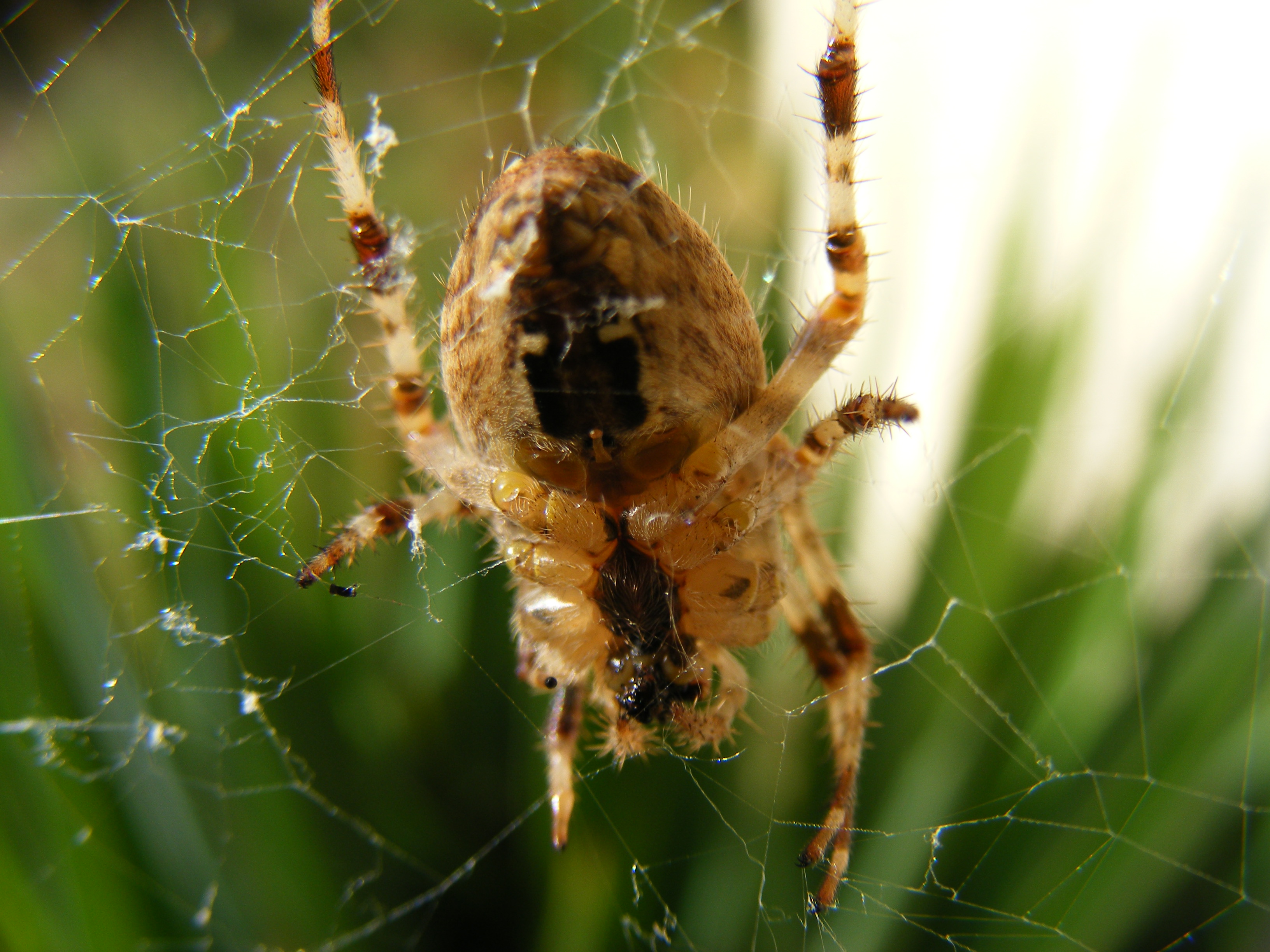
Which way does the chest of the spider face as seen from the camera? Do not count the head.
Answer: toward the camera
